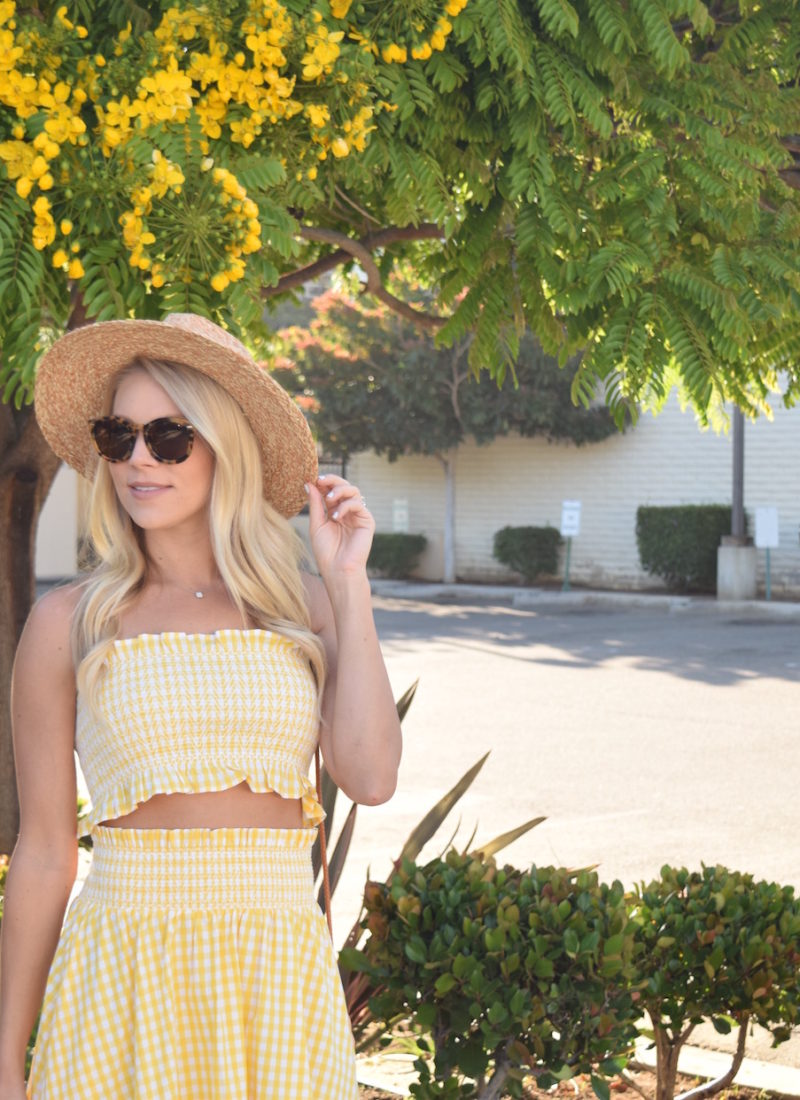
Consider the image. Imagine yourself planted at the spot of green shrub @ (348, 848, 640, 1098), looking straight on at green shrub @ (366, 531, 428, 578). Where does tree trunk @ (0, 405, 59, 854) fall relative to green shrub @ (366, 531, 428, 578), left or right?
left

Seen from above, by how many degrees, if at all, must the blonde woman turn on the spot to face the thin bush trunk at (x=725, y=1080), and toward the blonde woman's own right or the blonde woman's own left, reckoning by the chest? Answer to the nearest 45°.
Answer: approximately 135° to the blonde woman's own left

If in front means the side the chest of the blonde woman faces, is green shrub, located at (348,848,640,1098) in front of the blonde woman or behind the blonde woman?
behind

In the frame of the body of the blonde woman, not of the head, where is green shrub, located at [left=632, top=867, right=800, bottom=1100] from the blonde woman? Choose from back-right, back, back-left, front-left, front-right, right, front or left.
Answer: back-left

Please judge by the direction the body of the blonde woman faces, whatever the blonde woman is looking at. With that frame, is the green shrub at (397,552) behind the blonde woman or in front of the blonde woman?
behind

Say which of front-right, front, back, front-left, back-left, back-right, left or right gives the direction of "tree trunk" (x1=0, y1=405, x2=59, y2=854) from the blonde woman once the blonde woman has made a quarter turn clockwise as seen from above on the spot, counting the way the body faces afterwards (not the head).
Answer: right

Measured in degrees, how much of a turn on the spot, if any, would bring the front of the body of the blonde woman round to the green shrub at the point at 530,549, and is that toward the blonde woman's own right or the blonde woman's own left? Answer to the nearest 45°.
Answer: approximately 180°

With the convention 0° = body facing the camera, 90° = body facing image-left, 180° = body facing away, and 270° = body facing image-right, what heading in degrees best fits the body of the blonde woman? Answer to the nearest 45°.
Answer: approximately 0°
